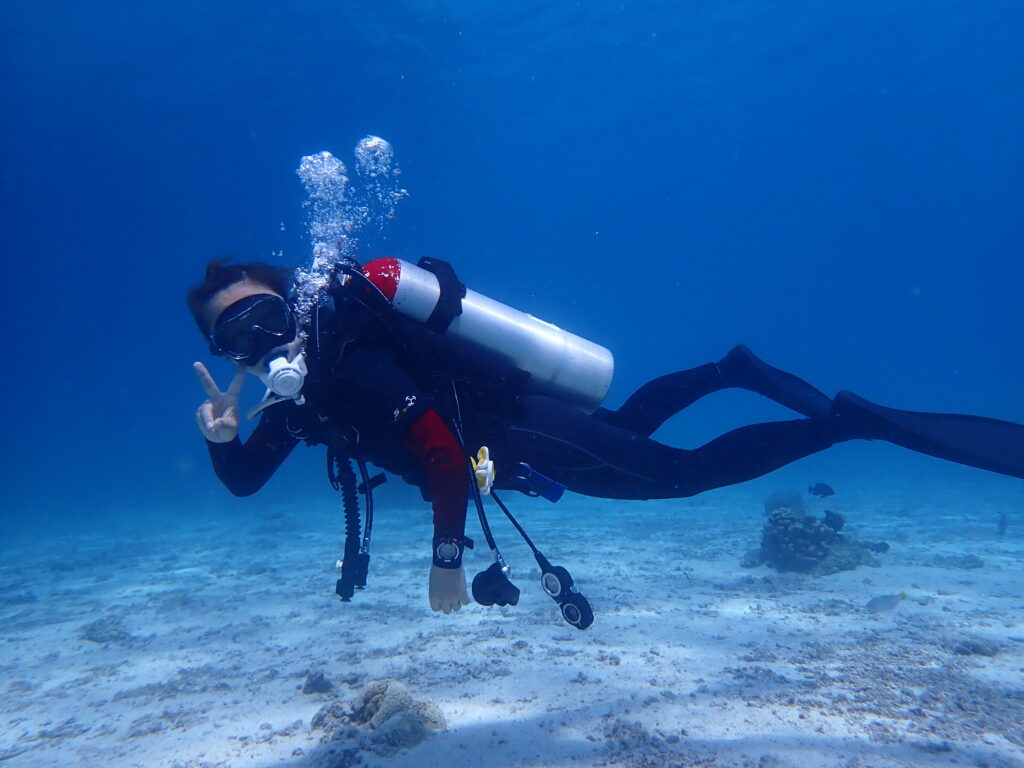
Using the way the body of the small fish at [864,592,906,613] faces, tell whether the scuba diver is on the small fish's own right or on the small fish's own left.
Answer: on the small fish's own left

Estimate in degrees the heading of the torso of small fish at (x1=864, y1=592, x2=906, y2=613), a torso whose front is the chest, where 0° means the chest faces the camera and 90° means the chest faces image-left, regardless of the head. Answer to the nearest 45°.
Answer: approximately 90°
